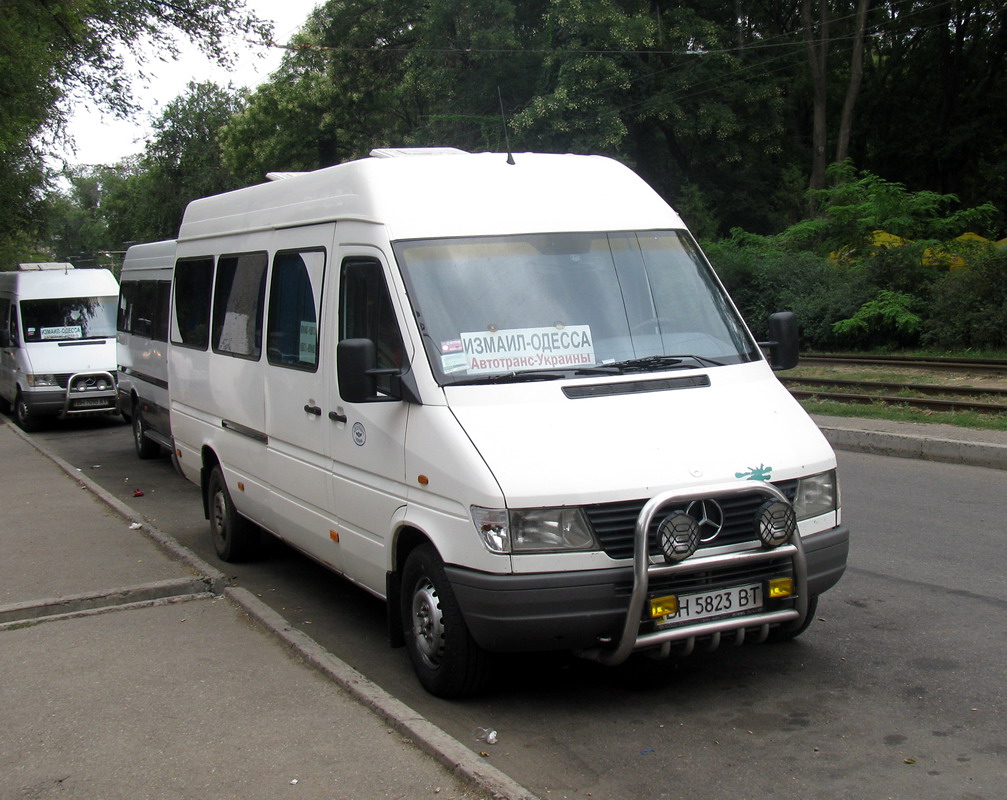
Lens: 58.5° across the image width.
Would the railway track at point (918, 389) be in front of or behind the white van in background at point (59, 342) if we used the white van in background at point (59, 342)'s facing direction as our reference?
in front

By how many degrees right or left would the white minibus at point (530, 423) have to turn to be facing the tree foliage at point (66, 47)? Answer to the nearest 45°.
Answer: approximately 180°

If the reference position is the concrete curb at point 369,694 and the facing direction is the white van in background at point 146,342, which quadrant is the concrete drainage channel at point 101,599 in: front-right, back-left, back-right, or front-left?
front-left

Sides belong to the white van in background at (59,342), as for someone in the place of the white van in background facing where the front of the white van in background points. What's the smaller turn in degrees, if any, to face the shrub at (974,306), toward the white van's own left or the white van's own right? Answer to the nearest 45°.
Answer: approximately 45° to the white van's own left

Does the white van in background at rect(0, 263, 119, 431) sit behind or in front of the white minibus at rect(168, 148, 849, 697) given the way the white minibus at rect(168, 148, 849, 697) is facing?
behind

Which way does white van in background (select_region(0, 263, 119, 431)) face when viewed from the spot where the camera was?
facing the viewer and to the right of the viewer

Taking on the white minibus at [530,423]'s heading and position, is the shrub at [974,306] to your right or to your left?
on your left

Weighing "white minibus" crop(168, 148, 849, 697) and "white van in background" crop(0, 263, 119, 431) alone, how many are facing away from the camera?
0

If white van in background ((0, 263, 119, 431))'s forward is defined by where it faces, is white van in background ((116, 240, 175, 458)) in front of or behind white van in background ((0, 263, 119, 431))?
in front

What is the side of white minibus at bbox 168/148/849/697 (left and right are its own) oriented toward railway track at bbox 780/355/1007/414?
left

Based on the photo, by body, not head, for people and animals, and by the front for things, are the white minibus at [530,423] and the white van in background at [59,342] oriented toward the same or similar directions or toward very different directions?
same or similar directions

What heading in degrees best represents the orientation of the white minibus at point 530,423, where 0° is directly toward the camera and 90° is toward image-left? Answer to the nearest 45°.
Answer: approximately 315°
